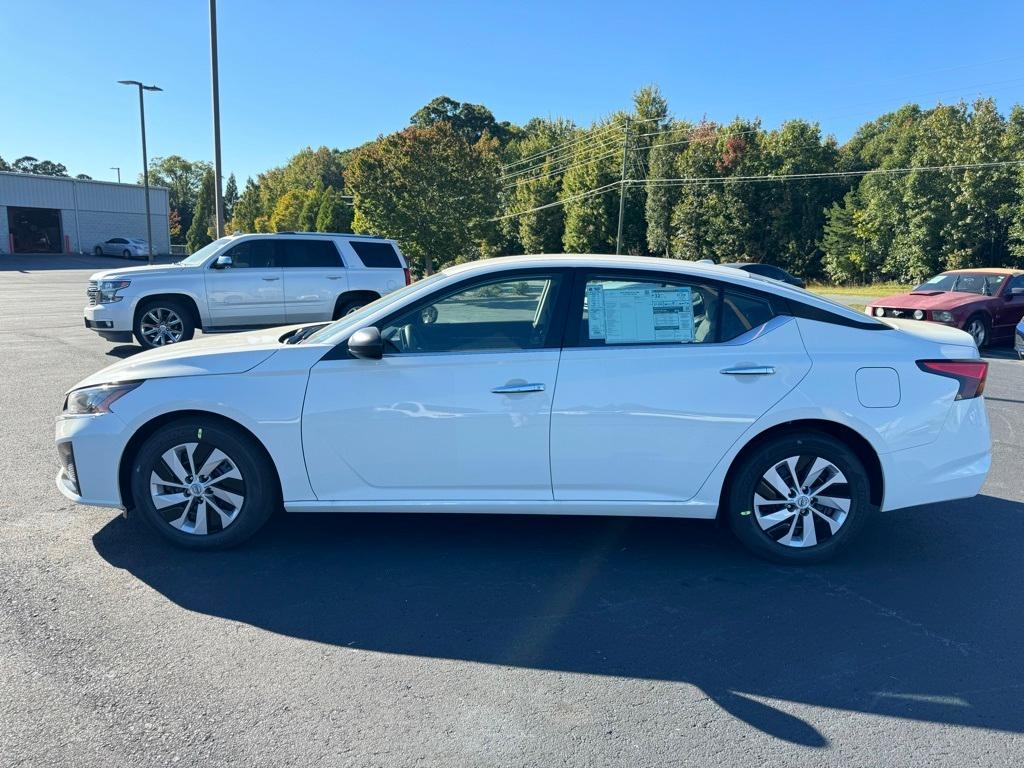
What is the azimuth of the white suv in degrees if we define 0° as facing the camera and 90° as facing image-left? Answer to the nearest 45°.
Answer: approximately 90°

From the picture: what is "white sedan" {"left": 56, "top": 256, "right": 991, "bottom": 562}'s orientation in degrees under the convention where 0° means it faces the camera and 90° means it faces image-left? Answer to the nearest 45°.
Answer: approximately 90°

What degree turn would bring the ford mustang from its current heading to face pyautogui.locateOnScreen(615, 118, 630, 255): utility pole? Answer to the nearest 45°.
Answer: approximately 90° to its right

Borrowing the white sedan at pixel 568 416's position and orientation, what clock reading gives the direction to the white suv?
The white suv is roughly at 2 o'clock from the white sedan.

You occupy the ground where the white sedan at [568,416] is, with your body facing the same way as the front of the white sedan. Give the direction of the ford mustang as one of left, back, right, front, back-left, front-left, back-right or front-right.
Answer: back-right

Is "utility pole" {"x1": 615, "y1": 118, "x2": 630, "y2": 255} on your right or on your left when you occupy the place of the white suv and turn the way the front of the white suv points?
on your right

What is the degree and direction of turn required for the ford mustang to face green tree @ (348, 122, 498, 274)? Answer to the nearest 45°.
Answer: approximately 90° to its right

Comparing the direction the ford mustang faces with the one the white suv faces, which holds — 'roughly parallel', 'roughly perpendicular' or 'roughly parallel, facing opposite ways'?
roughly parallel

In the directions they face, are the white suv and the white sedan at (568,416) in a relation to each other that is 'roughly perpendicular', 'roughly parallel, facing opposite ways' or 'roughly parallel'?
roughly parallel

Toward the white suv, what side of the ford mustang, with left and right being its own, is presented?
front

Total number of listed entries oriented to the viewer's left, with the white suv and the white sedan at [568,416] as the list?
2

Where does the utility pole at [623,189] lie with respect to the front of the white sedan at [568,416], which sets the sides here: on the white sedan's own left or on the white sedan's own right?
on the white sedan's own right

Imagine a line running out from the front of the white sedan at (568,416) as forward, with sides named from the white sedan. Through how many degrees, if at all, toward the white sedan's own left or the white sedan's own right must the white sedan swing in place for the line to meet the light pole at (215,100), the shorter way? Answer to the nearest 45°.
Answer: approximately 45° to the white sedan's own right

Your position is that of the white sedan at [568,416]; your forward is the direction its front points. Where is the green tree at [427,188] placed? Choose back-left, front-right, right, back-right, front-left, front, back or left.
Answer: right
